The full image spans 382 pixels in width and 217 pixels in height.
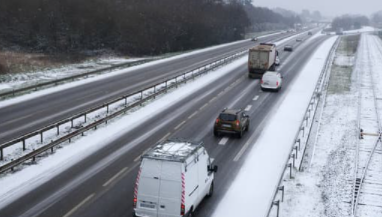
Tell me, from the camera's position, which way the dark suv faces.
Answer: facing away from the viewer and to the right of the viewer

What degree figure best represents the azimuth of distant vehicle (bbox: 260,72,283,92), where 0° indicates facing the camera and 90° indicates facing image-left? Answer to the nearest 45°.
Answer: approximately 225°

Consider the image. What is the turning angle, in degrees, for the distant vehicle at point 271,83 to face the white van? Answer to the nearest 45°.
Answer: approximately 135° to its right

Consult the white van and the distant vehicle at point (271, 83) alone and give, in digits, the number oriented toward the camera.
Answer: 0

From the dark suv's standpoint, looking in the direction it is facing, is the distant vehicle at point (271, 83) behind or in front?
in front

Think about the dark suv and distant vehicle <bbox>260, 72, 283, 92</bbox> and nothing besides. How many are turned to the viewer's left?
0

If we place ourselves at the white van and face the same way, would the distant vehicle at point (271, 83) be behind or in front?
in front

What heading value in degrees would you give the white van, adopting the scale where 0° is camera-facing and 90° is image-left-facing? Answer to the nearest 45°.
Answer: approximately 225°
